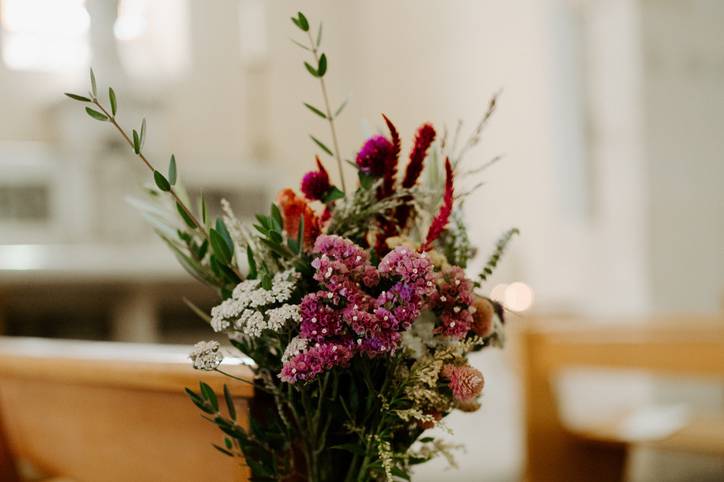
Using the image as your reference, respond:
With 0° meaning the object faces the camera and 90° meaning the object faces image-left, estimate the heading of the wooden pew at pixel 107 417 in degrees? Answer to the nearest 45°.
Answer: approximately 180°

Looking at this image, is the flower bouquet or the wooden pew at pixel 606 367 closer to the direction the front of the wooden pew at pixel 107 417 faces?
the wooden pew

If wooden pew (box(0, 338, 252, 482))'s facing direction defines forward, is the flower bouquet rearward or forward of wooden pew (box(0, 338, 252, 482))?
rearward

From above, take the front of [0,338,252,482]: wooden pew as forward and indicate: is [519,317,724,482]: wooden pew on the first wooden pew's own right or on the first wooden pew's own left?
on the first wooden pew's own right
